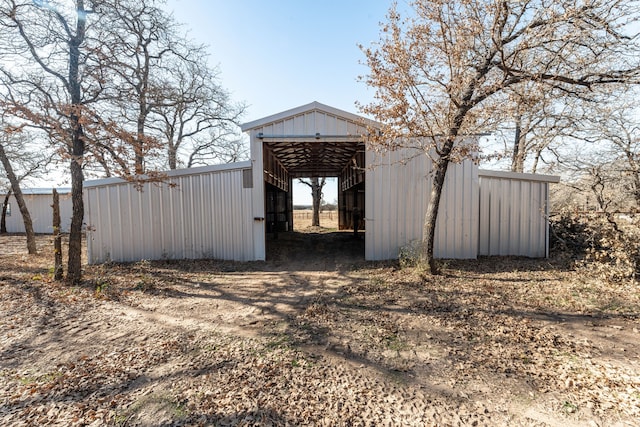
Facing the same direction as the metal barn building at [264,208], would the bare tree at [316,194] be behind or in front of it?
behind

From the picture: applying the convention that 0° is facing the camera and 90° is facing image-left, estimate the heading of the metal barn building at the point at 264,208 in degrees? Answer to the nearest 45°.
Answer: approximately 0°

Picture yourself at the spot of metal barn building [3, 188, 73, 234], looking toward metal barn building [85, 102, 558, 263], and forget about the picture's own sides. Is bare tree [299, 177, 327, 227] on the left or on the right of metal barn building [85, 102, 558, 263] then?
left

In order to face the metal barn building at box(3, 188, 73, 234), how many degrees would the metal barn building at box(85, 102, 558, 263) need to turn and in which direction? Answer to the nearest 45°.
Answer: approximately 135° to its right

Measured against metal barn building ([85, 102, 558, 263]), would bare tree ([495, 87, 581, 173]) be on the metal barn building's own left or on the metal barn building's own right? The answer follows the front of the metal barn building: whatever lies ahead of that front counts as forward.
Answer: on the metal barn building's own left
